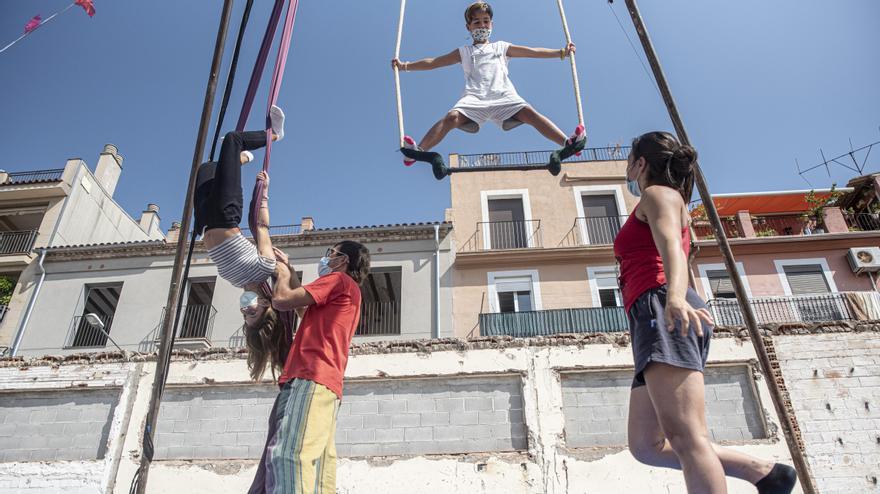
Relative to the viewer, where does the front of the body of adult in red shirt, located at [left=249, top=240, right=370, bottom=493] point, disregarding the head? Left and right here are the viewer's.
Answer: facing to the left of the viewer

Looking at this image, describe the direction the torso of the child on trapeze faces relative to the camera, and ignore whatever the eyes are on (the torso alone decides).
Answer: toward the camera

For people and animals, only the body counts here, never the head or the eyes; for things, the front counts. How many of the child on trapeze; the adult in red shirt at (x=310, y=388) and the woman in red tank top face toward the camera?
1

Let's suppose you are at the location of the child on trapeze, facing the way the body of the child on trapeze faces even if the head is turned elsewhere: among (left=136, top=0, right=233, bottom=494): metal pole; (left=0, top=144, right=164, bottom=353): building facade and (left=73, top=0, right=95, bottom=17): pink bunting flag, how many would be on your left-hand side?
0

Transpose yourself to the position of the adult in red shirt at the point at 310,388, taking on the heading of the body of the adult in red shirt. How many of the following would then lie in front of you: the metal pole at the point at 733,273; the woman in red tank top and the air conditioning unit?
0

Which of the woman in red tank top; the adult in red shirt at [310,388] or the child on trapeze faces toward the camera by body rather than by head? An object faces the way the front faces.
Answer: the child on trapeze

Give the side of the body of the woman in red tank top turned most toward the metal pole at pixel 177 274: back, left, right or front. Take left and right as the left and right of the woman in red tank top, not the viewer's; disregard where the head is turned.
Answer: front

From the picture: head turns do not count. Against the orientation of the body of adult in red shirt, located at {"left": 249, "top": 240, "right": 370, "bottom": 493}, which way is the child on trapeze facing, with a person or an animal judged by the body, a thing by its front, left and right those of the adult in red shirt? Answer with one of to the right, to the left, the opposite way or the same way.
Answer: to the left

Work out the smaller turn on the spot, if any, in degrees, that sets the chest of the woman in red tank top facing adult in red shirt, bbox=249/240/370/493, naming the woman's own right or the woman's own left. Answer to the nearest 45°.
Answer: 0° — they already face them

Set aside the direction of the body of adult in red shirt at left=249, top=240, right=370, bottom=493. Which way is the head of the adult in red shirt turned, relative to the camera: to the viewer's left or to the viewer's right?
to the viewer's left

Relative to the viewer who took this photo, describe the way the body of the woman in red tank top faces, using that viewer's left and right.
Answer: facing to the left of the viewer

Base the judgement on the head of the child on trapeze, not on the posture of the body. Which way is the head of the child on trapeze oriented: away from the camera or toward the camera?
toward the camera
